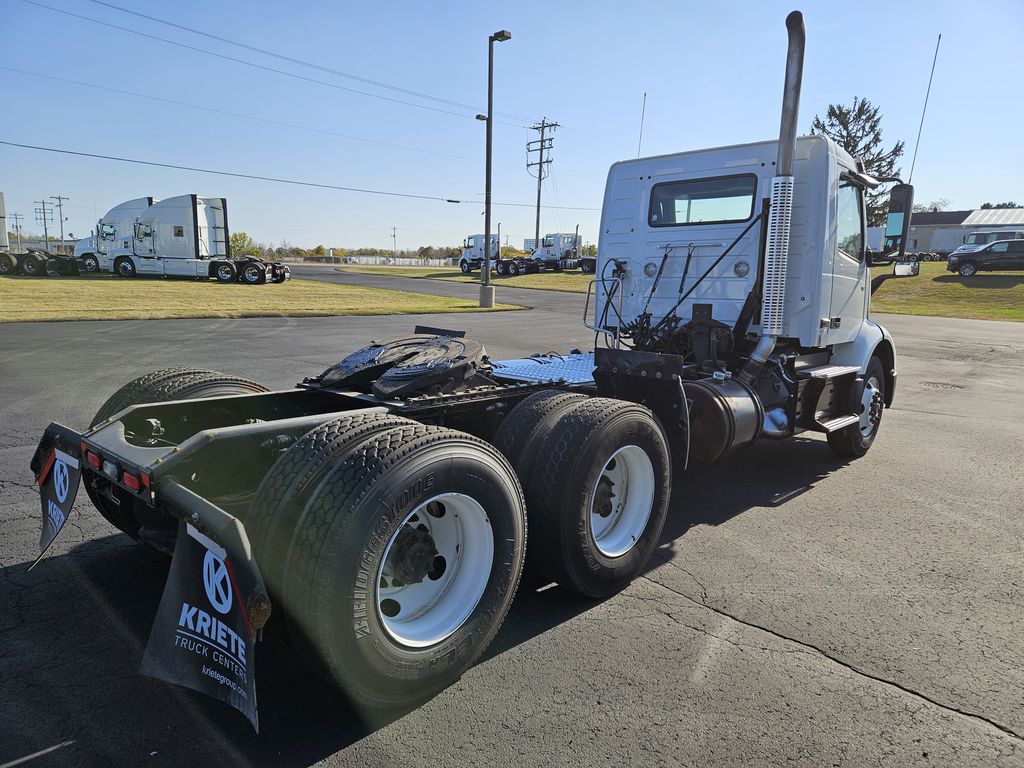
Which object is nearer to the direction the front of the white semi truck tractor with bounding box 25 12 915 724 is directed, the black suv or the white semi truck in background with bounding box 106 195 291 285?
the black suv

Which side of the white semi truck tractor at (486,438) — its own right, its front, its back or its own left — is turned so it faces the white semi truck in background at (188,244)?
left

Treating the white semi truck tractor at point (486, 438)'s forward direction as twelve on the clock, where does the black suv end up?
The black suv is roughly at 12 o'clock from the white semi truck tractor.

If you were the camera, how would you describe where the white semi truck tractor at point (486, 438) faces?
facing away from the viewer and to the right of the viewer
